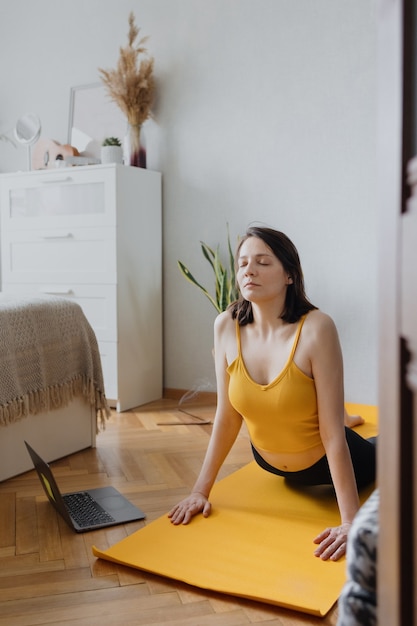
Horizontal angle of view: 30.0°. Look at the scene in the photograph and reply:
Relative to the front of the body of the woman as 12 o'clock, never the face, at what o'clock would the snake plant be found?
The snake plant is roughly at 4 o'clock from the woman.

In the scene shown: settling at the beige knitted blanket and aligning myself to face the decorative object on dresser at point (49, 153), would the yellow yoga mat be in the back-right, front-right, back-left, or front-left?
back-right

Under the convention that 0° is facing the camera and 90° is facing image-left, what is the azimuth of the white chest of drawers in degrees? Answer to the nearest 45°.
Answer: approximately 45°

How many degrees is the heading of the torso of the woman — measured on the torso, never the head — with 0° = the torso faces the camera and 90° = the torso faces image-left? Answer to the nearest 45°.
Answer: approximately 45°

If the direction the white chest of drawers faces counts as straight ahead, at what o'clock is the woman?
The woman is roughly at 10 o'clock from the white chest of drawers.

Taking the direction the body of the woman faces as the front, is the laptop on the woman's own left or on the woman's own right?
on the woman's own right

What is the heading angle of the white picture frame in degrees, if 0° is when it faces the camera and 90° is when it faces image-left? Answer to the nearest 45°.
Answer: approximately 45°

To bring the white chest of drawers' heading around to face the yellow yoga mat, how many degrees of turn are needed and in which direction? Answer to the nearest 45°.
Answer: approximately 45° to its left
